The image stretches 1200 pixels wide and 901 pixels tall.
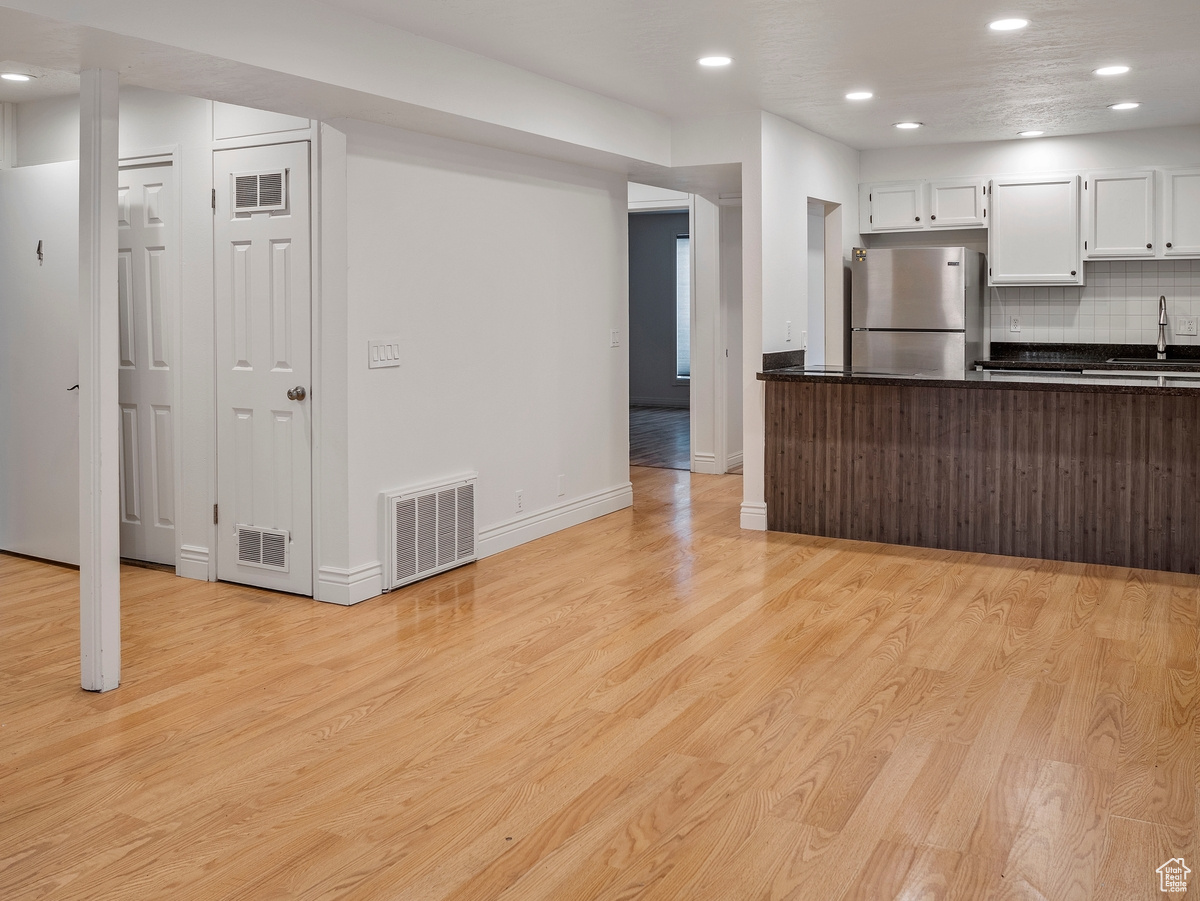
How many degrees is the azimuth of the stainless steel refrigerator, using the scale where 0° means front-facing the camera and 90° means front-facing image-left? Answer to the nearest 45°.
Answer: approximately 0°

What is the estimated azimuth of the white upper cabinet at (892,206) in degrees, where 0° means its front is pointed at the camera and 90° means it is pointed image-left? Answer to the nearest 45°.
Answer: approximately 0°

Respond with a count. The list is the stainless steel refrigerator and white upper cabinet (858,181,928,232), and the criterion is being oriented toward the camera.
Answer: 2

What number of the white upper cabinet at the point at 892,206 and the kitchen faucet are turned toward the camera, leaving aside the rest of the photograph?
2

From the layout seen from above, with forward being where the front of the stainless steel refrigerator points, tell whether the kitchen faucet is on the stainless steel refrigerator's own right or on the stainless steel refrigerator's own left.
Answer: on the stainless steel refrigerator's own left
